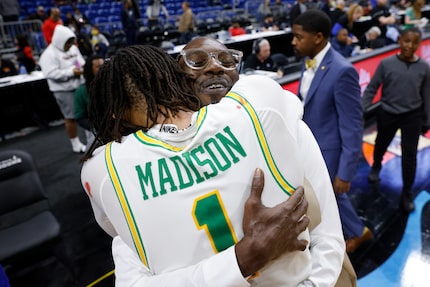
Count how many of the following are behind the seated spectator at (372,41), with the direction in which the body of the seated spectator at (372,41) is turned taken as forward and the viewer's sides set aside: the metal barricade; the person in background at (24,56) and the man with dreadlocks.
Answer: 0

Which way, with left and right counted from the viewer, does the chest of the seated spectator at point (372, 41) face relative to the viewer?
facing the viewer and to the left of the viewer

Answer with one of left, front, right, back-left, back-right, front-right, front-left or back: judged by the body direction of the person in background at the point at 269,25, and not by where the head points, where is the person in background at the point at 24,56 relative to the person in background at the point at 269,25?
front-right

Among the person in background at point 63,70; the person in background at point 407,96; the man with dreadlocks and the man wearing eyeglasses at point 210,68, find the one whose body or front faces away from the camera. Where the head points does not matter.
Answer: the man with dreadlocks

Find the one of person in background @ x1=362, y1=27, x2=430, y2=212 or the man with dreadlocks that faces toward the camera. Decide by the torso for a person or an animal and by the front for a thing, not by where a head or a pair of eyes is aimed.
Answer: the person in background

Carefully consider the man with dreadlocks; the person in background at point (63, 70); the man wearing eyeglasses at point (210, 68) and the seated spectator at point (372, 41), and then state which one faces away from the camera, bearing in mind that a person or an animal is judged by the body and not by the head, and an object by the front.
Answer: the man with dreadlocks

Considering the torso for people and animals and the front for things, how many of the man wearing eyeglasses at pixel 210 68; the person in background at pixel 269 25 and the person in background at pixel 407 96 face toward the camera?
3

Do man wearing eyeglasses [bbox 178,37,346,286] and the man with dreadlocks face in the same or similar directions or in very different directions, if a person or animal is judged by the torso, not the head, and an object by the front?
very different directions

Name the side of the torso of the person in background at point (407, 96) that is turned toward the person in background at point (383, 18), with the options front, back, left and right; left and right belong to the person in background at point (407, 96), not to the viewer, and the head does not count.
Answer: back

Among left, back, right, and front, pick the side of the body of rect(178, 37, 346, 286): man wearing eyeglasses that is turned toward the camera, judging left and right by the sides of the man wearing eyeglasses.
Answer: front

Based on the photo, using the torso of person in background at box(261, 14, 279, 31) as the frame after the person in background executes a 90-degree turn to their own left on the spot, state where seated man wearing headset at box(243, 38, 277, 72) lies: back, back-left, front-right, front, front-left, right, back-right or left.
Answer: right

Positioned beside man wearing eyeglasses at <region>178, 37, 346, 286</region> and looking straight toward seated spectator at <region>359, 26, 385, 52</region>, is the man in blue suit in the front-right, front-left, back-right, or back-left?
front-right

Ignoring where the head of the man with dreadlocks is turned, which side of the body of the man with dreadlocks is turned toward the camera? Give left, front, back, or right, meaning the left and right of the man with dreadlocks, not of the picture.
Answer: back

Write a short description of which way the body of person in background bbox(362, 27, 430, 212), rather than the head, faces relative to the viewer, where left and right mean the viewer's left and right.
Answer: facing the viewer

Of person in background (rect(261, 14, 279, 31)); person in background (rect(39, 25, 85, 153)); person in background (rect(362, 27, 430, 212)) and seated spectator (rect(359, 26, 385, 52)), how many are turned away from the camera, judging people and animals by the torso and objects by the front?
0

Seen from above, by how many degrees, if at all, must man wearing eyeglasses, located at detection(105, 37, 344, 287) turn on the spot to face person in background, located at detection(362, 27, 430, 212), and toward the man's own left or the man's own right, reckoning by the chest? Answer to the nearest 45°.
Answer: approximately 135° to the man's own left

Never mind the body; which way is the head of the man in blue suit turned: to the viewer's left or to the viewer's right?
to the viewer's left
